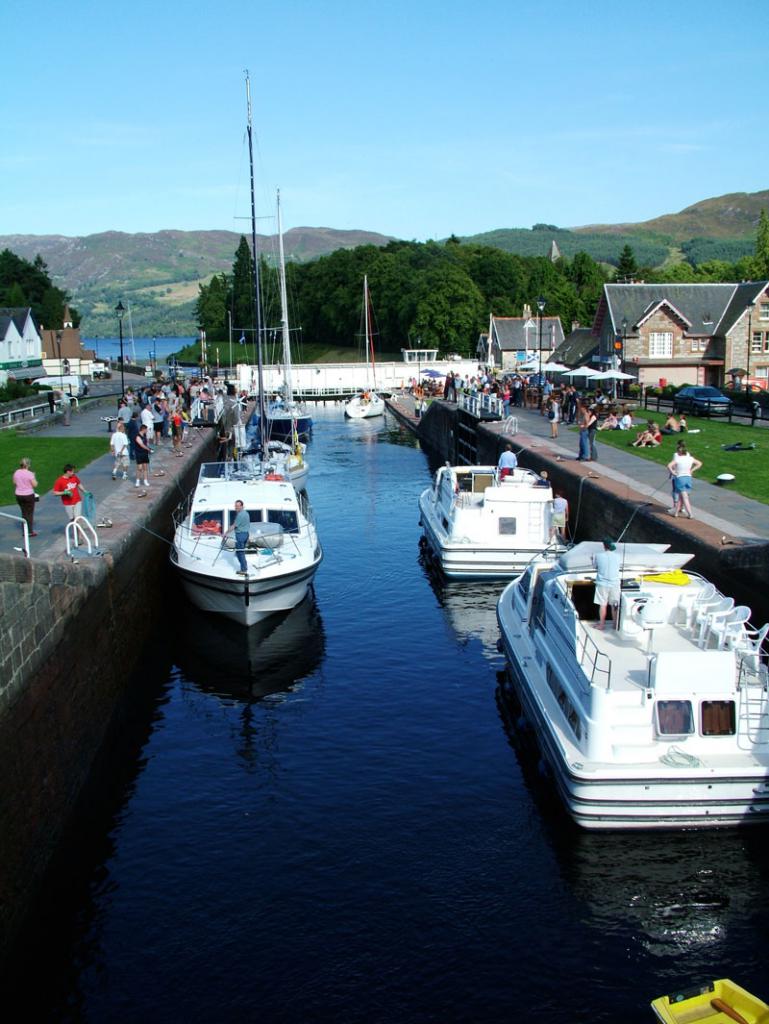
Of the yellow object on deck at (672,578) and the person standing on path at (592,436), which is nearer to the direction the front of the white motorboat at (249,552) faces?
the yellow object on deck

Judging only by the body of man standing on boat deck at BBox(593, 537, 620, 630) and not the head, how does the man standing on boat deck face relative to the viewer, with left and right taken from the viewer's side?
facing away from the viewer

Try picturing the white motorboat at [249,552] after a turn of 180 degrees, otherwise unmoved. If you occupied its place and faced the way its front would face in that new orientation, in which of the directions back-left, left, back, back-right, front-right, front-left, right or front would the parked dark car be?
front-right

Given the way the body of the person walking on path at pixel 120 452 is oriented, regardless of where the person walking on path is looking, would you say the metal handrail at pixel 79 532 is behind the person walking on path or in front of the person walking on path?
in front

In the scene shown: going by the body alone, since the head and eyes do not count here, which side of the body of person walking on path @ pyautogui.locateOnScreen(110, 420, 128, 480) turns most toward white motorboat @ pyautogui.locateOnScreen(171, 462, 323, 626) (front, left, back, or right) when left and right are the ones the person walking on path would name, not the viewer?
front

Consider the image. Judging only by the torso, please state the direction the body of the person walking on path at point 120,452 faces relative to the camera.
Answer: toward the camera

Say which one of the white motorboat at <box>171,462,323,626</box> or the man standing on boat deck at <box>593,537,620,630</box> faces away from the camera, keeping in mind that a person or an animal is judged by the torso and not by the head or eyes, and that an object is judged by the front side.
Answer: the man standing on boat deck

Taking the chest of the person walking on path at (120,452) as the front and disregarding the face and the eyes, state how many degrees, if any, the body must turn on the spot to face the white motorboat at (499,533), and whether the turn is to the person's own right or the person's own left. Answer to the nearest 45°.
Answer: approximately 45° to the person's own left

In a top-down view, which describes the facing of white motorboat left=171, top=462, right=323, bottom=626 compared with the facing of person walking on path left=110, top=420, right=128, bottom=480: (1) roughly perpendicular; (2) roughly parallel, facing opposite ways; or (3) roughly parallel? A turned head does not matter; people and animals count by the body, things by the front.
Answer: roughly parallel

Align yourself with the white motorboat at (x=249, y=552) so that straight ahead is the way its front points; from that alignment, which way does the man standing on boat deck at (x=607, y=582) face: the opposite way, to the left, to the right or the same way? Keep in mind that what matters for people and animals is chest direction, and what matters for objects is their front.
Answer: the opposite way
